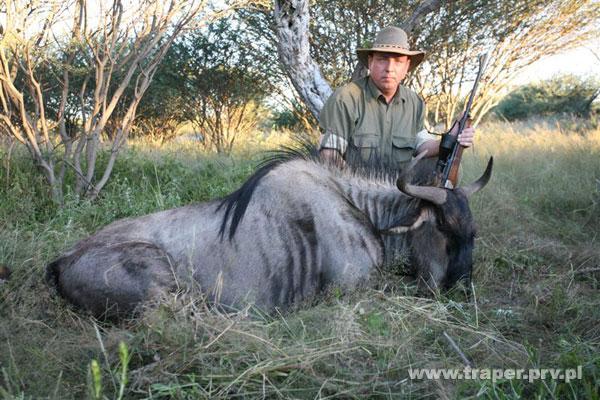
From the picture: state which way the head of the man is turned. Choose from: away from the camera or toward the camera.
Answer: toward the camera

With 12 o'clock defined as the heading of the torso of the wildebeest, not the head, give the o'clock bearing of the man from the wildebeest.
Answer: The man is roughly at 10 o'clock from the wildebeest.

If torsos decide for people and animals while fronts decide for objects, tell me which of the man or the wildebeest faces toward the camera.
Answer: the man

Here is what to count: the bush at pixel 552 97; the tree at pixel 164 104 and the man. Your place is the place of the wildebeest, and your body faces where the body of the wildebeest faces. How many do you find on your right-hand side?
0

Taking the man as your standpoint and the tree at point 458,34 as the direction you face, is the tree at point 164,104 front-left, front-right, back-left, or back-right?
front-left

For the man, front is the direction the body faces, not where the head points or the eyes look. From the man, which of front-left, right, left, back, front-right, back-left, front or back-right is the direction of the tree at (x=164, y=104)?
back-right

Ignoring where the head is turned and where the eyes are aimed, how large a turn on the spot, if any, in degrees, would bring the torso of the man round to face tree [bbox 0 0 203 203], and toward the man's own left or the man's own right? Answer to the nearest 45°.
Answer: approximately 90° to the man's own right

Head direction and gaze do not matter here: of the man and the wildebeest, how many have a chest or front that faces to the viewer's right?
1

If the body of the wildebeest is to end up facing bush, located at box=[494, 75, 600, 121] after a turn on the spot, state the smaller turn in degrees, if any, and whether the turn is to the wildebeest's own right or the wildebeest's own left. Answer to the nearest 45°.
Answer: approximately 45° to the wildebeest's own left

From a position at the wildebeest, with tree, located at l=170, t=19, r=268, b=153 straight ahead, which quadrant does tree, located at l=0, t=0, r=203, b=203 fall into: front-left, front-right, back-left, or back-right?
front-left

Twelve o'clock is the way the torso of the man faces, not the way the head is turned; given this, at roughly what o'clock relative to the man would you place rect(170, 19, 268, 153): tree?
The tree is roughly at 5 o'clock from the man.

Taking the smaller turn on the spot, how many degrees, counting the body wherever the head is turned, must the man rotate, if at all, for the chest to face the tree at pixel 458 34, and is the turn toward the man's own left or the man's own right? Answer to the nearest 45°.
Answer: approximately 180°

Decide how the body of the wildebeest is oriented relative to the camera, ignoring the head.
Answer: to the viewer's right

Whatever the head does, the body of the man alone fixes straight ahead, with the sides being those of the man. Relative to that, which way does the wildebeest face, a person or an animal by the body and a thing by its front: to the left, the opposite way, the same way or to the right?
to the left

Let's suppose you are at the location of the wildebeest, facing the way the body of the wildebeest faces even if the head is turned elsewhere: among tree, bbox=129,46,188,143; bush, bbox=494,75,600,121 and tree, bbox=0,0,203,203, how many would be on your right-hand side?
0

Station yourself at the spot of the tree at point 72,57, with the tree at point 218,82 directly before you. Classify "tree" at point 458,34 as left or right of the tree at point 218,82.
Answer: right

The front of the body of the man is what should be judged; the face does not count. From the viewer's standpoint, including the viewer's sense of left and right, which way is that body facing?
facing the viewer

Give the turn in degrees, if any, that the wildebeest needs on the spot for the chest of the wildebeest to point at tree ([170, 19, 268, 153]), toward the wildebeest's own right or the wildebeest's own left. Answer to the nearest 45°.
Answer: approximately 90° to the wildebeest's own left

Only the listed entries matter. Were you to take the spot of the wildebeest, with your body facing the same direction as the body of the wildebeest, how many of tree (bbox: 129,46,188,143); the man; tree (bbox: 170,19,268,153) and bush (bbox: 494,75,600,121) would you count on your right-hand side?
0
